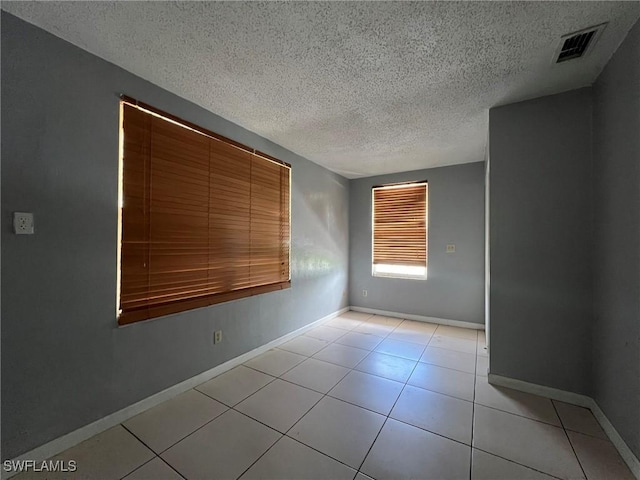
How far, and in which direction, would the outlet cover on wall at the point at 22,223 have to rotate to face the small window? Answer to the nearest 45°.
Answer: approximately 90° to its left

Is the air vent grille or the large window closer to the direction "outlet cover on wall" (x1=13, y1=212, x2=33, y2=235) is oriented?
the air vent grille

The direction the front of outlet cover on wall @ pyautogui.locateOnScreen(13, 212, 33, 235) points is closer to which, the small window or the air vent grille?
the air vent grille

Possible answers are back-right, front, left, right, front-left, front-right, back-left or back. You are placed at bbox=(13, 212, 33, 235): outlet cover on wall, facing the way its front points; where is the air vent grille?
front-left

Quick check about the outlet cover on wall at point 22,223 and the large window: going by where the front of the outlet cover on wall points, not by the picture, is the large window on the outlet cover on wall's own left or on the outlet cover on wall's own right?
on the outlet cover on wall's own left

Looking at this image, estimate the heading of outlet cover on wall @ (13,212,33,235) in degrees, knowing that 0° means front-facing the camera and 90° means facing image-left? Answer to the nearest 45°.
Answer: approximately 0°
